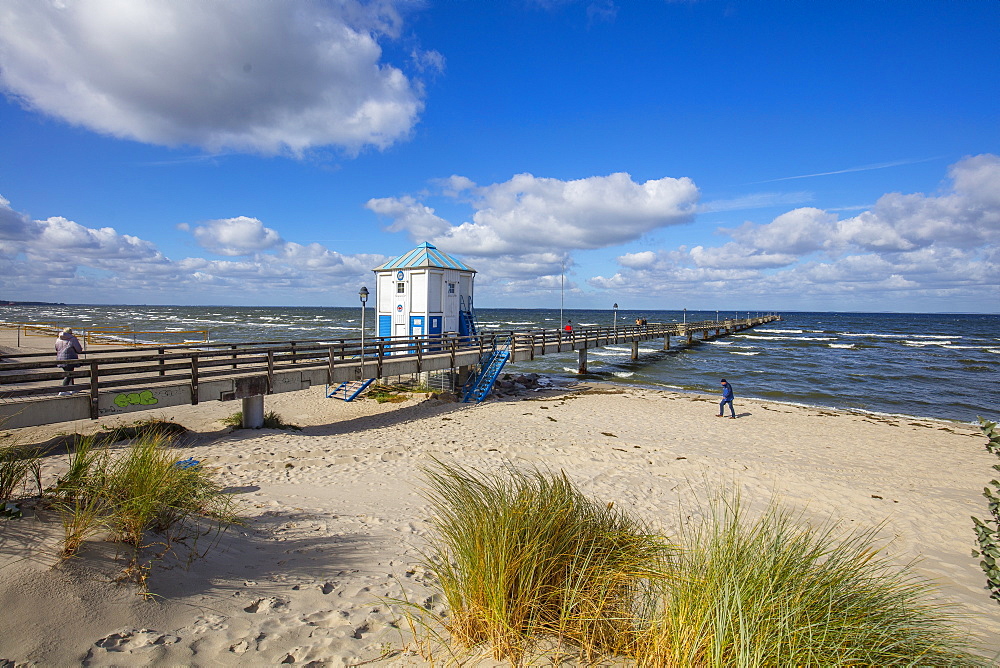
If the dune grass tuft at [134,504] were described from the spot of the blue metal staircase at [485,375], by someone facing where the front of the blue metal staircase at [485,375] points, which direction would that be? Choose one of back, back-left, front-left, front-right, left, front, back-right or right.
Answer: front-left

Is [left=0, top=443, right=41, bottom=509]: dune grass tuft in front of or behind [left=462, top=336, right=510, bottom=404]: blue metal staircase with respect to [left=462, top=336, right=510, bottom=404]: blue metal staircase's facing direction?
in front

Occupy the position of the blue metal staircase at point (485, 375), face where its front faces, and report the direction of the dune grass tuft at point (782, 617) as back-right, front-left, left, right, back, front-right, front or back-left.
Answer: front-left

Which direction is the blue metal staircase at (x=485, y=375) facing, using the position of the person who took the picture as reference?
facing the viewer and to the left of the viewer

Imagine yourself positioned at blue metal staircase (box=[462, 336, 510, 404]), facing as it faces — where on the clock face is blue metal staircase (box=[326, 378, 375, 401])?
blue metal staircase (box=[326, 378, 375, 401]) is roughly at 1 o'clock from blue metal staircase (box=[462, 336, 510, 404]).

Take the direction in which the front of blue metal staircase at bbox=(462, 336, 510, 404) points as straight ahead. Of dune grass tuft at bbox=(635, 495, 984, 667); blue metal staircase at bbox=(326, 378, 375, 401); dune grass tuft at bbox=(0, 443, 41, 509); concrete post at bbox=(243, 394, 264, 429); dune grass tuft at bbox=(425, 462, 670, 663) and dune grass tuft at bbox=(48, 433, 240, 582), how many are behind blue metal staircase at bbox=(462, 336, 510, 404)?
0

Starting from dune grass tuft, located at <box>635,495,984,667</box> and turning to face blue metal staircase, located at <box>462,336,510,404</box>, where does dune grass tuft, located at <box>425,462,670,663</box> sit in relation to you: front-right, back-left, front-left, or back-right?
front-left

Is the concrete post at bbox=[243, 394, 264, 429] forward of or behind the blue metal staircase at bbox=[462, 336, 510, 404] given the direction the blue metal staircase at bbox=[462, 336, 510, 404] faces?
forward
